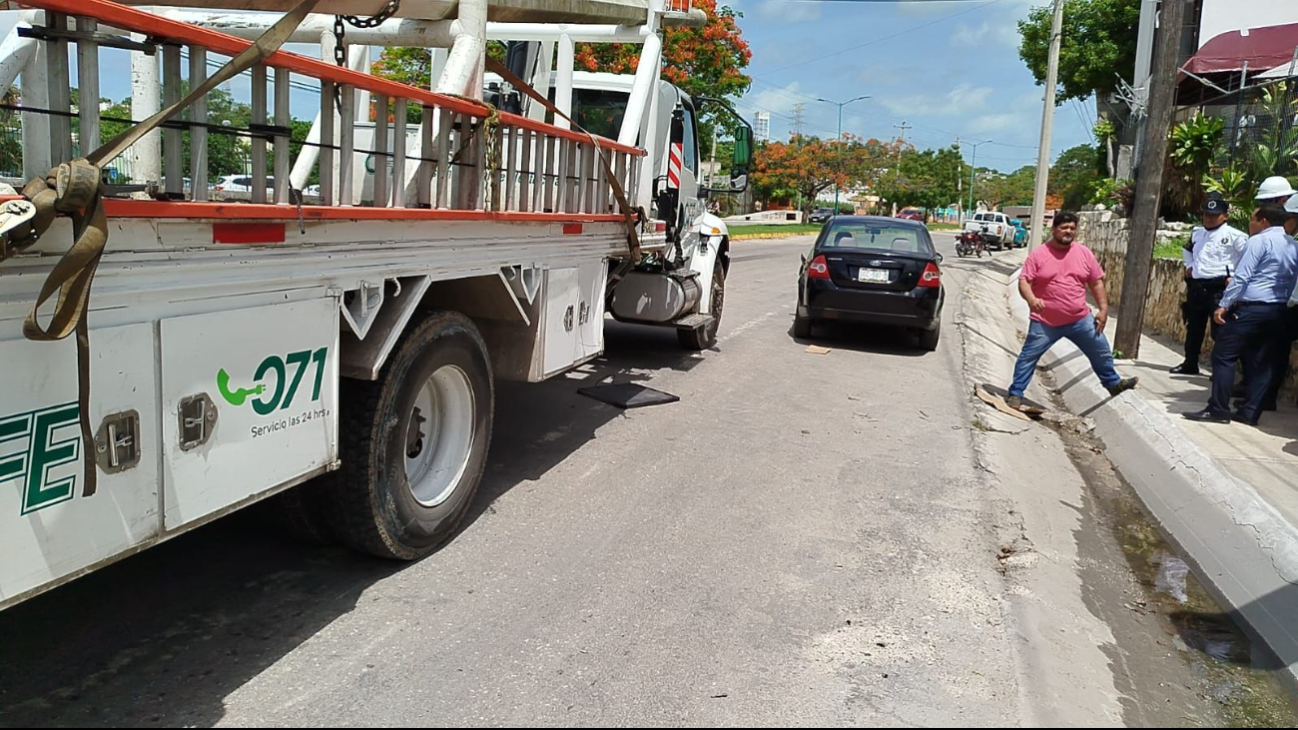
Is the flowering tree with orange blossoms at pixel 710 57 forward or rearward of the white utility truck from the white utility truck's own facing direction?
forward

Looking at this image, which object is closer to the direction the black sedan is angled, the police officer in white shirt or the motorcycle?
the motorcycle

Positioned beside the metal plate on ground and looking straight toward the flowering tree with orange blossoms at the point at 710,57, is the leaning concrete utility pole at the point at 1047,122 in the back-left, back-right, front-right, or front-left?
front-right

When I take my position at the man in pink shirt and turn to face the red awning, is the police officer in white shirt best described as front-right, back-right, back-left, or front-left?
front-right

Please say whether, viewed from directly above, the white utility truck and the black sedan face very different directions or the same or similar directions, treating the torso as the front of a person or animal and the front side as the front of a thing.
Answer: same or similar directions

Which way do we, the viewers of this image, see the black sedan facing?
facing away from the viewer

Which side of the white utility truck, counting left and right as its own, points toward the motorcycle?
front

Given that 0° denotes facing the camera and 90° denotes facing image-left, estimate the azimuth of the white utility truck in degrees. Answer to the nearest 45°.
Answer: approximately 225°

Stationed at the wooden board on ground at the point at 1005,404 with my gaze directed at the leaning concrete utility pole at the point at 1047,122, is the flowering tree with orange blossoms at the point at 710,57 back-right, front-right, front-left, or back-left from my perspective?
front-left

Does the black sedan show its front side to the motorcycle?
yes

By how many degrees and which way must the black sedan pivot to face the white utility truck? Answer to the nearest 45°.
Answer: approximately 180°

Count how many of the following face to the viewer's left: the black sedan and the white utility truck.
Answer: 0

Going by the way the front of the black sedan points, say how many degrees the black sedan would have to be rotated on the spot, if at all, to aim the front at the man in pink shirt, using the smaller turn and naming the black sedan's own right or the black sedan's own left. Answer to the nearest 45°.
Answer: approximately 135° to the black sedan's own right
